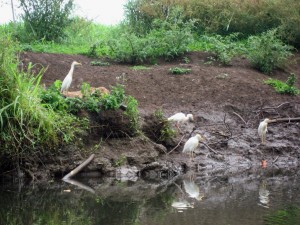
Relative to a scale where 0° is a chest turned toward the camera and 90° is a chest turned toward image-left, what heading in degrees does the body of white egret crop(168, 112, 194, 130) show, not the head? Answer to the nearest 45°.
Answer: approximately 270°
